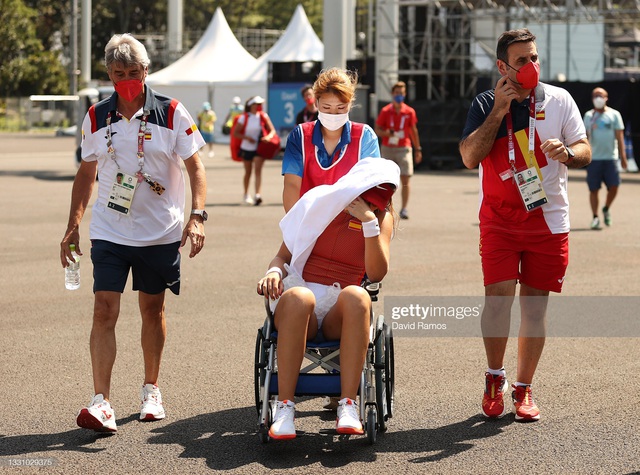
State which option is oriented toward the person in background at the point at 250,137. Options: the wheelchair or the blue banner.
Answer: the blue banner

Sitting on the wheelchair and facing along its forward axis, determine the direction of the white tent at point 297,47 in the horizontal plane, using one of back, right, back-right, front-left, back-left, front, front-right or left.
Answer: back

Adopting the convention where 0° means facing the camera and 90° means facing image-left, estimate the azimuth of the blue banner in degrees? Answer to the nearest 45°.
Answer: approximately 0°

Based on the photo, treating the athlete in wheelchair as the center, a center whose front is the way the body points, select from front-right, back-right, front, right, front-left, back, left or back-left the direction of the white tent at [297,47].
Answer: back

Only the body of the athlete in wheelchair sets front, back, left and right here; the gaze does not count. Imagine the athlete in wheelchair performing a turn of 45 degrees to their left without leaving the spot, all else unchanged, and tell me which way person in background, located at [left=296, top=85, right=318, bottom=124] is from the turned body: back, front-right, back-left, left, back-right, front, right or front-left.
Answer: back-left

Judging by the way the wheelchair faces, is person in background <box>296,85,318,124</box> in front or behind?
behind

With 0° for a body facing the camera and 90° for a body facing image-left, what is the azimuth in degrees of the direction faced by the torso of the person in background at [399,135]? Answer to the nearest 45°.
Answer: approximately 0°

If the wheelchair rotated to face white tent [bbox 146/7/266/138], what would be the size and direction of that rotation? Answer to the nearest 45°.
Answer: approximately 180°

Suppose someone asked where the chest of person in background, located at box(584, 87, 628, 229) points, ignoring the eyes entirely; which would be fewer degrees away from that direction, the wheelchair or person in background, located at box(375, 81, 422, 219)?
the wheelchair

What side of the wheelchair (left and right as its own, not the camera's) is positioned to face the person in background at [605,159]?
back
